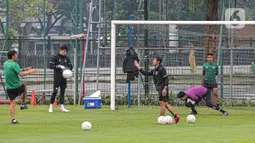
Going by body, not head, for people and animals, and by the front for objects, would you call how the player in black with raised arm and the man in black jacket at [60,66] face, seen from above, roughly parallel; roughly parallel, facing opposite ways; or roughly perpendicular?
roughly perpendicular

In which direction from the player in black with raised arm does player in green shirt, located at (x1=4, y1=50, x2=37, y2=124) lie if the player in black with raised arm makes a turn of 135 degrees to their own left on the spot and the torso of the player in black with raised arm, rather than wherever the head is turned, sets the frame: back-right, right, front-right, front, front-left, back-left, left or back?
back

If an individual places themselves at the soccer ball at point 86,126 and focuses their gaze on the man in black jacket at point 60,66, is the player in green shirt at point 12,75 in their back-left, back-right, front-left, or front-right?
front-left

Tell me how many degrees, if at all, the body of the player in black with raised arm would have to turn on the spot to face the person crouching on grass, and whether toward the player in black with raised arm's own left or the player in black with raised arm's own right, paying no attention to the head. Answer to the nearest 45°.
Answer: approximately 180°

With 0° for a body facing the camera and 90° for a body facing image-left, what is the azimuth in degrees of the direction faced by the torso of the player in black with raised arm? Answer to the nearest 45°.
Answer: approximately 45°

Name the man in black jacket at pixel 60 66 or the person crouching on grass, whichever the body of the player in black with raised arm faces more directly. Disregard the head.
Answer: the man in black jacket

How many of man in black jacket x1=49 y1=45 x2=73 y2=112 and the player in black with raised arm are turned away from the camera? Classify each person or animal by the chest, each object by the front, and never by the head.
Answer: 0

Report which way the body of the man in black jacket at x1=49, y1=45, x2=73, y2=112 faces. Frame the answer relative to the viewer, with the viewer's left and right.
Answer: facing the viewer and to the right of the viewer

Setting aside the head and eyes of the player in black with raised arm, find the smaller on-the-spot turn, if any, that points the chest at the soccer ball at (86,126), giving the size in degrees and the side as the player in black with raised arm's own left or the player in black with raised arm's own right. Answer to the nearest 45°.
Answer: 0° — they already face it

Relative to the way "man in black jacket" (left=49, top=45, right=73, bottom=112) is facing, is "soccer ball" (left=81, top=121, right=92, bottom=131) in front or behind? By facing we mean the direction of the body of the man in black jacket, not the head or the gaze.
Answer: in front
